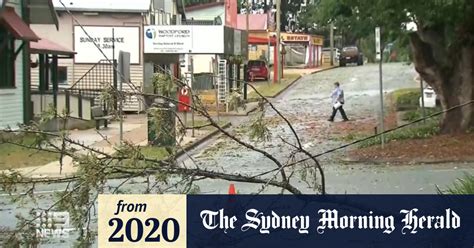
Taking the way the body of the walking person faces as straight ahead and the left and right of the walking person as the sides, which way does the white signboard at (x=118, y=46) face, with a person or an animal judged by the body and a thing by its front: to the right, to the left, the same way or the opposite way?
to the left

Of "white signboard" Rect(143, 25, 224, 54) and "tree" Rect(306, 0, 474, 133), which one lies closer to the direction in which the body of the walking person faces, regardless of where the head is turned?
the white signboard

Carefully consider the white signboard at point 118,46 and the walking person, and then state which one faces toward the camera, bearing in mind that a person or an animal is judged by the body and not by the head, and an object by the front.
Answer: the white signboard

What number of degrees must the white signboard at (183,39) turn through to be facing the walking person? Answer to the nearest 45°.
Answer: approximately 45° to its left

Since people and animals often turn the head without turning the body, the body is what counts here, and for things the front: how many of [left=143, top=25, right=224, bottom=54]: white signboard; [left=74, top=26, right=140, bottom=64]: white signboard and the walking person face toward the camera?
2

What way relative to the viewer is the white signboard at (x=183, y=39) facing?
toward the camera

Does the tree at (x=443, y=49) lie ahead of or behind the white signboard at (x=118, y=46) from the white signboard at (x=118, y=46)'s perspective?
ahead

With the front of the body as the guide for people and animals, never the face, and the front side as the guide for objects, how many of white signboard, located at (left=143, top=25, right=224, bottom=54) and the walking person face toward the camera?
1

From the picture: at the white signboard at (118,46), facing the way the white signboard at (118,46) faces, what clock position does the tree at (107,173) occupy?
The tree is roughly at 12 o'clock from the white signboard.

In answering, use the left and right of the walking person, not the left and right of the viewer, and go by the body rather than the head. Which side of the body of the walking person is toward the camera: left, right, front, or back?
left

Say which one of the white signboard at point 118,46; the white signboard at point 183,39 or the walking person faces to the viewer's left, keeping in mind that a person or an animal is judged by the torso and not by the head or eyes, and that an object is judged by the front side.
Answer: the walking person

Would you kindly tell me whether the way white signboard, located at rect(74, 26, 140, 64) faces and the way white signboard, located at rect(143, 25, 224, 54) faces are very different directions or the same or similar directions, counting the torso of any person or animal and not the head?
same or similar directions

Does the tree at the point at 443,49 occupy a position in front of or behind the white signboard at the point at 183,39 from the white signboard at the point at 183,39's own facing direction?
in front

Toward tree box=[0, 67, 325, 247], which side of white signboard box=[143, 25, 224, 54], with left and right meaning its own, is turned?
front

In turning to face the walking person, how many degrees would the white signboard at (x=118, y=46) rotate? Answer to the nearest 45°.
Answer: approximately 45° to its left

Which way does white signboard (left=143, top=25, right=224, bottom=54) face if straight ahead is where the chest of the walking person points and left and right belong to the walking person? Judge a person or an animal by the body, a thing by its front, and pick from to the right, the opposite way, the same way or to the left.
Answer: to the left
